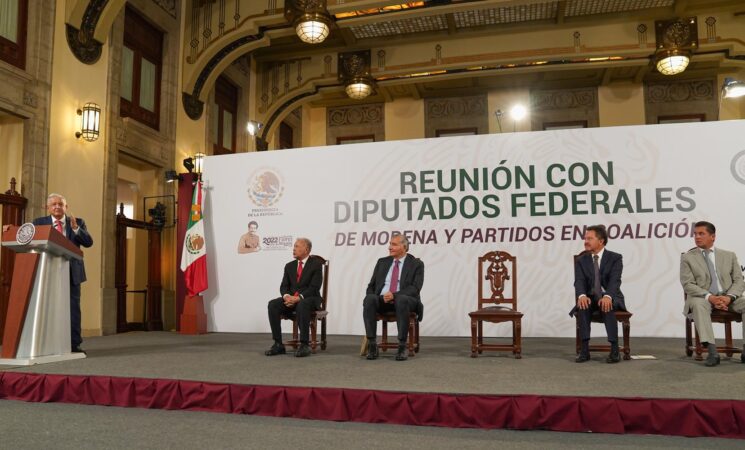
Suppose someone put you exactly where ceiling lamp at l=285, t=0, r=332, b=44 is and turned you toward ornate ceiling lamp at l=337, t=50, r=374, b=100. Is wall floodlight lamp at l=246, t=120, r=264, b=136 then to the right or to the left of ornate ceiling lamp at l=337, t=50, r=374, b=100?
left

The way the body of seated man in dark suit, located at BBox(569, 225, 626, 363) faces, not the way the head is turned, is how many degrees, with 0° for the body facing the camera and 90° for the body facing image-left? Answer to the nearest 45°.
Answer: approximately 0°

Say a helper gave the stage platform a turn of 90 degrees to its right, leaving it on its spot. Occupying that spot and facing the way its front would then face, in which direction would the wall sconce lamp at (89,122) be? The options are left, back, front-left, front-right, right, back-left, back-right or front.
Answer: front-right

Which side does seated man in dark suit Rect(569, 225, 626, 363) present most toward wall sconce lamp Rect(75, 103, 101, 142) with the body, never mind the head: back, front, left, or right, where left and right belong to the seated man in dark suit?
right

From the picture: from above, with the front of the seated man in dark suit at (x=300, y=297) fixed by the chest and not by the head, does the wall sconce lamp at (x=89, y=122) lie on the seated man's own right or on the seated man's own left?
on the seated man's own right

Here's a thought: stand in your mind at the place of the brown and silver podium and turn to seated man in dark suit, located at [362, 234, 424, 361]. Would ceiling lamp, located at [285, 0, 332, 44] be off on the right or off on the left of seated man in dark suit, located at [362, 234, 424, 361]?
left

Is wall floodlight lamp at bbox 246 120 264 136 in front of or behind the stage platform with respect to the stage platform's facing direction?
behind

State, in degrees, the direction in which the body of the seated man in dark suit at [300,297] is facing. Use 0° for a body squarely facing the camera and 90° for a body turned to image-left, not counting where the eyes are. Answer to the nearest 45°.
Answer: approximately 45°

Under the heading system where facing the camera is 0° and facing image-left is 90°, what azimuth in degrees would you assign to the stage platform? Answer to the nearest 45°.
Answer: approximately 0°

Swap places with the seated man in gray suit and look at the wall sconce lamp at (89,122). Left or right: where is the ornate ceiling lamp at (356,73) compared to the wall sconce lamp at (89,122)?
right
